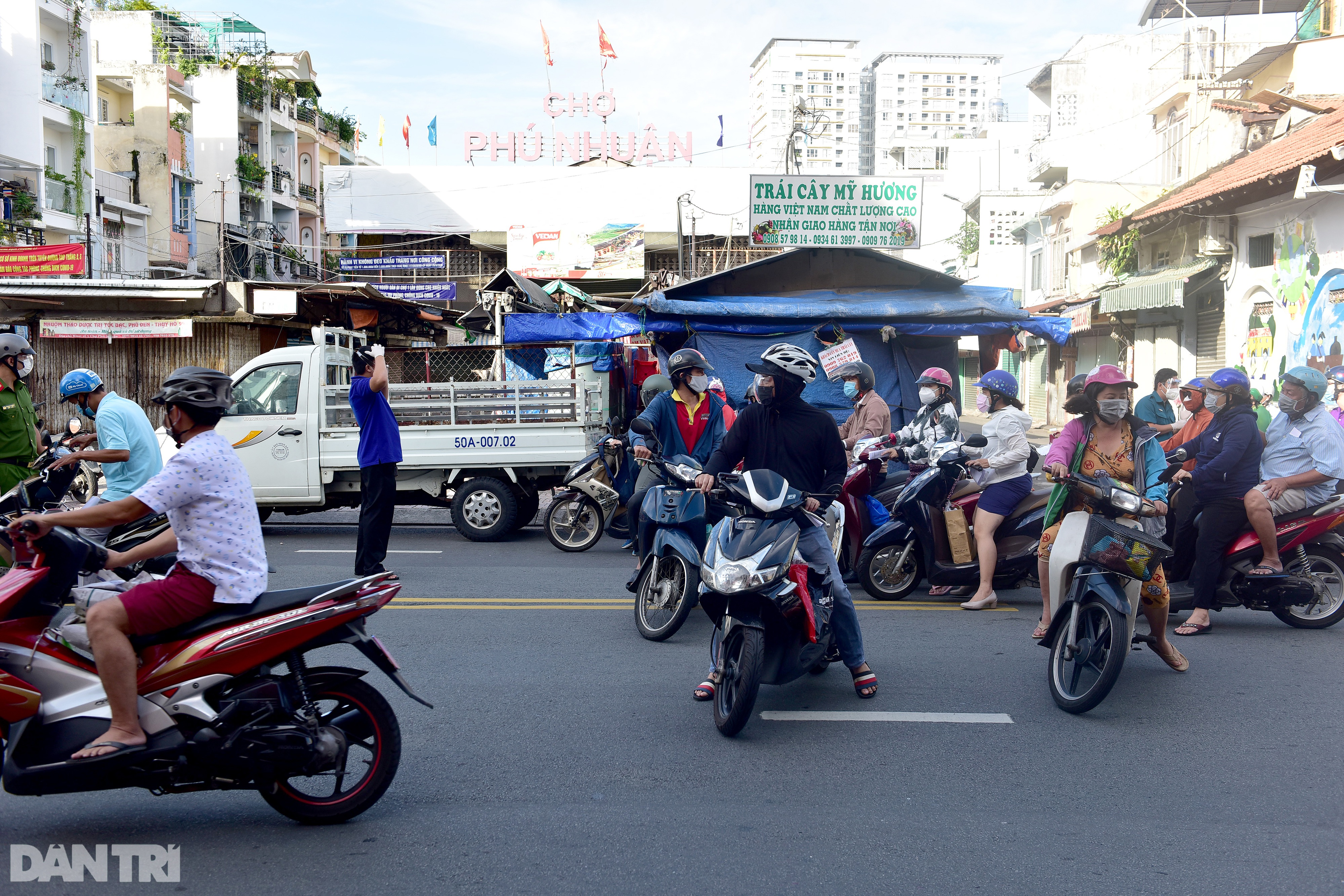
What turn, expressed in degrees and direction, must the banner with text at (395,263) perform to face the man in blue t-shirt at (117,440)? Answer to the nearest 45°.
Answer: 0° — it already faces them

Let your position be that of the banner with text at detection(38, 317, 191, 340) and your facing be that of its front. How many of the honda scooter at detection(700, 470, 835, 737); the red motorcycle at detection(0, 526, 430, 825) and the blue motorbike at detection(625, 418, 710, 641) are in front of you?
3

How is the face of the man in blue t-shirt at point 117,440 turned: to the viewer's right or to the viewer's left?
to the viewer's left

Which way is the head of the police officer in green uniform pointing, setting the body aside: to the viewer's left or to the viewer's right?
to the viewer's right

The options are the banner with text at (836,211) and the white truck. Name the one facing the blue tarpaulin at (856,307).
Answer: the banner with text

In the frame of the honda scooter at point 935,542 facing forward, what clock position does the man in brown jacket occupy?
The man in brown jacket is roughly at 2 o'clock from the honda scooter.

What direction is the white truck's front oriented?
to the viewer's left
